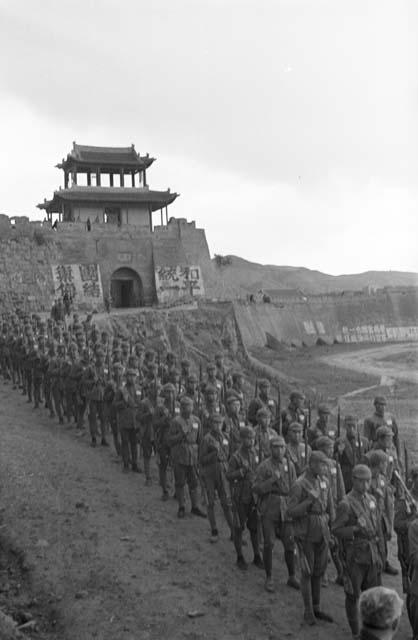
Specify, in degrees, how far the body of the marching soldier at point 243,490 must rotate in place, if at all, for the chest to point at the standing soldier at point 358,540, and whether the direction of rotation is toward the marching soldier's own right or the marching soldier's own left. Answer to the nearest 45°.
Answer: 0° — they already face them

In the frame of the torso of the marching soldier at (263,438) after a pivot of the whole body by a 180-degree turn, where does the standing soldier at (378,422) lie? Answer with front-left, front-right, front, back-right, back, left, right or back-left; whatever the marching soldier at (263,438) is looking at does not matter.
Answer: right

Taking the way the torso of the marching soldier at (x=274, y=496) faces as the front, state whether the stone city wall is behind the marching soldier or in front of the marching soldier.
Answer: behind

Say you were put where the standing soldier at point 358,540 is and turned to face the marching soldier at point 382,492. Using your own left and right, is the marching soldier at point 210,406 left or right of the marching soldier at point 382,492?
left

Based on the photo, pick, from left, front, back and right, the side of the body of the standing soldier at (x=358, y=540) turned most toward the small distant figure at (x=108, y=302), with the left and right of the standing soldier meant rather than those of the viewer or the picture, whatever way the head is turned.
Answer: back

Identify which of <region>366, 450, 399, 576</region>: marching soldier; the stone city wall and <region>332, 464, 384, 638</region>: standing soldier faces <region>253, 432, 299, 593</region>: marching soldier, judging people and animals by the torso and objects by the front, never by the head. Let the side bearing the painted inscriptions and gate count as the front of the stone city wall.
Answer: the stone city wall

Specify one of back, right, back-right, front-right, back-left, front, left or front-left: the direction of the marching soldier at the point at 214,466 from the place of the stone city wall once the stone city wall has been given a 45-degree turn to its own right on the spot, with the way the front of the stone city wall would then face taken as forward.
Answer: front-left

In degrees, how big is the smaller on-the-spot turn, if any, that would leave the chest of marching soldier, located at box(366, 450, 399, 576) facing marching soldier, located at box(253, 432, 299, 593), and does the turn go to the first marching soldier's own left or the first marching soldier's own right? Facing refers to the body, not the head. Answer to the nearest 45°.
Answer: approximately 135° to the first marching soldier's own right
